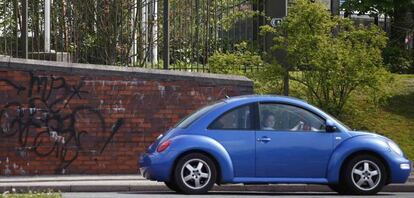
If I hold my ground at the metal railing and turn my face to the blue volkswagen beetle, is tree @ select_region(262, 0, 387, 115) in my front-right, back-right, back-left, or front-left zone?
front-left

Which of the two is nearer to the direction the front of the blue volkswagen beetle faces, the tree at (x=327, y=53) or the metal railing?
the tree

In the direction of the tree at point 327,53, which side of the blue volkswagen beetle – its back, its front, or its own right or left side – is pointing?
left

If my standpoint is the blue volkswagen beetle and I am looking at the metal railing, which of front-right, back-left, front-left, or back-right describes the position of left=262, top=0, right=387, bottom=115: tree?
front-right

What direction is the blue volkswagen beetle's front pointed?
to the viewer's right

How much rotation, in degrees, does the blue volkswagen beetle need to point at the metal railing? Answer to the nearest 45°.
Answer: approximately 135° to its left
